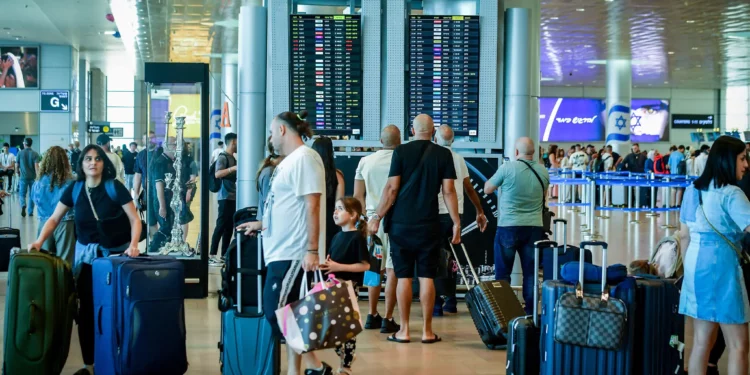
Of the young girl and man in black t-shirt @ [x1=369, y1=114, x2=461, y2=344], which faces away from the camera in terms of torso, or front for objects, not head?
the man in black t-shirt

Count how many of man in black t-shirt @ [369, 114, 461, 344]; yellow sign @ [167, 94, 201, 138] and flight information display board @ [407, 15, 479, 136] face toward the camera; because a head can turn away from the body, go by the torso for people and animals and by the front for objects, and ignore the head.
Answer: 2

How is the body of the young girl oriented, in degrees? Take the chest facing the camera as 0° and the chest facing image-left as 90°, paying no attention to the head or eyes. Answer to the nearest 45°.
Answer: approximately 45°

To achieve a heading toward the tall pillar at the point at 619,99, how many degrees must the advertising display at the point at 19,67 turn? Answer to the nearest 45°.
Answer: approximately 45° to its left

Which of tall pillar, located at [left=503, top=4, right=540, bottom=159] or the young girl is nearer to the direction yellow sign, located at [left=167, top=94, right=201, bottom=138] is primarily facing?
the young girl

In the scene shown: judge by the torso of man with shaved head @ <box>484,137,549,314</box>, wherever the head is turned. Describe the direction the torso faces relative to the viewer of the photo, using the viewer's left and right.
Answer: facing away from the viewer

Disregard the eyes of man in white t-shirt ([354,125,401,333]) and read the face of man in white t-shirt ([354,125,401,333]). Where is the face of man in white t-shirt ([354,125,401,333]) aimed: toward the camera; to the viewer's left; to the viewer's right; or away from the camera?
away from the camera

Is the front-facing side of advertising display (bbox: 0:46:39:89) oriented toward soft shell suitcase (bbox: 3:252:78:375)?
yes

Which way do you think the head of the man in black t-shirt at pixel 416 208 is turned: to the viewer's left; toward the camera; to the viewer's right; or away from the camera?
away from the camera

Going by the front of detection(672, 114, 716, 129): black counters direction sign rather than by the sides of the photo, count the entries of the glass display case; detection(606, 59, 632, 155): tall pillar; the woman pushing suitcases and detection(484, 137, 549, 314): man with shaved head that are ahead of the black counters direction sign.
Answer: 4

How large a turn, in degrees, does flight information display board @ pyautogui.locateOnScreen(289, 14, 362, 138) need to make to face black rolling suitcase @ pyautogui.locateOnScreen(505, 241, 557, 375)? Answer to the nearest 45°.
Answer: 0° — it already faces it
